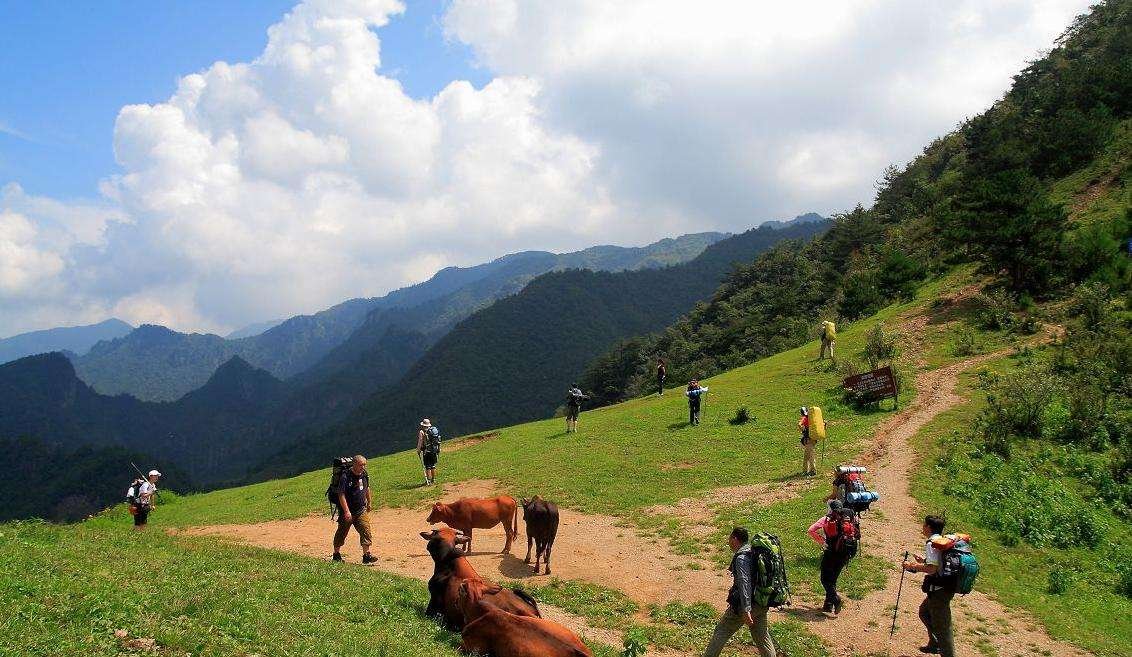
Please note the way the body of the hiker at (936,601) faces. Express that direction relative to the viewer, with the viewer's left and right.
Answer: facing to the left of the viewer

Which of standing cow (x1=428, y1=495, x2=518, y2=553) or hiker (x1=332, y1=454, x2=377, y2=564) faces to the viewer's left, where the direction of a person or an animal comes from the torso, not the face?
the standing cow

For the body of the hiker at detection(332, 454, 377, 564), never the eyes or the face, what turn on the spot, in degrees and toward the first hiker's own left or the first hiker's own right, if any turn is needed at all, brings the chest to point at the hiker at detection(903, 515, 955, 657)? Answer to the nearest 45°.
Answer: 0° — they already face them

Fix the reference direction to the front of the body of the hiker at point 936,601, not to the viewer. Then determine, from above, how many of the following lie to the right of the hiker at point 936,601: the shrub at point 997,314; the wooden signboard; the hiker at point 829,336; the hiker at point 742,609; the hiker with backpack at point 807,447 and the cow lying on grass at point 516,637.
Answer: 4

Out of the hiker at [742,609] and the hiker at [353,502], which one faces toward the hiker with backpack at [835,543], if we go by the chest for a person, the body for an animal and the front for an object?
the hiker at [353,502]

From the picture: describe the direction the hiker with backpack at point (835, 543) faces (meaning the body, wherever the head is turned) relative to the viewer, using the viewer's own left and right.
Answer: facing away from the viewer and to the left of the viewer
